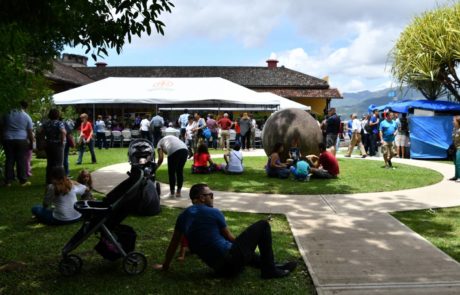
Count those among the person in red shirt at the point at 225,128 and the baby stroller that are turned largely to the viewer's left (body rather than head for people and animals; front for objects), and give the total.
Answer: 1

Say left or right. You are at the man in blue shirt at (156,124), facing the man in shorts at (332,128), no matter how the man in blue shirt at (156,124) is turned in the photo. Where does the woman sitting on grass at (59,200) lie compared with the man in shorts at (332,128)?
right

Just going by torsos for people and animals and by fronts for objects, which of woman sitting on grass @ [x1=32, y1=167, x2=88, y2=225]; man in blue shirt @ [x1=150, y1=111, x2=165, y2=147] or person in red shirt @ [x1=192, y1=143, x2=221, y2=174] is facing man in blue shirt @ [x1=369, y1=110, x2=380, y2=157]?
the person in red shirt

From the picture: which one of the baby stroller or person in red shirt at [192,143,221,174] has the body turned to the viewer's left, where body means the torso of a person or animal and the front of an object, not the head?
the baby stroller

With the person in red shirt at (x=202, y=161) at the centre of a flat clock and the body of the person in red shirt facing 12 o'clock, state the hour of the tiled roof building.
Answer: The tiled roof building is roughly at 11 o'clock from the person in red shirt.

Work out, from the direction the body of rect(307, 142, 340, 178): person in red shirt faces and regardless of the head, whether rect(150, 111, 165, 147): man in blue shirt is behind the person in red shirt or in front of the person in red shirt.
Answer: in front

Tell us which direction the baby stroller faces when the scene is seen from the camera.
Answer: facing to the left of the viewer

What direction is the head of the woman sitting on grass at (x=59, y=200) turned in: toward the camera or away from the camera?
away from the camera
